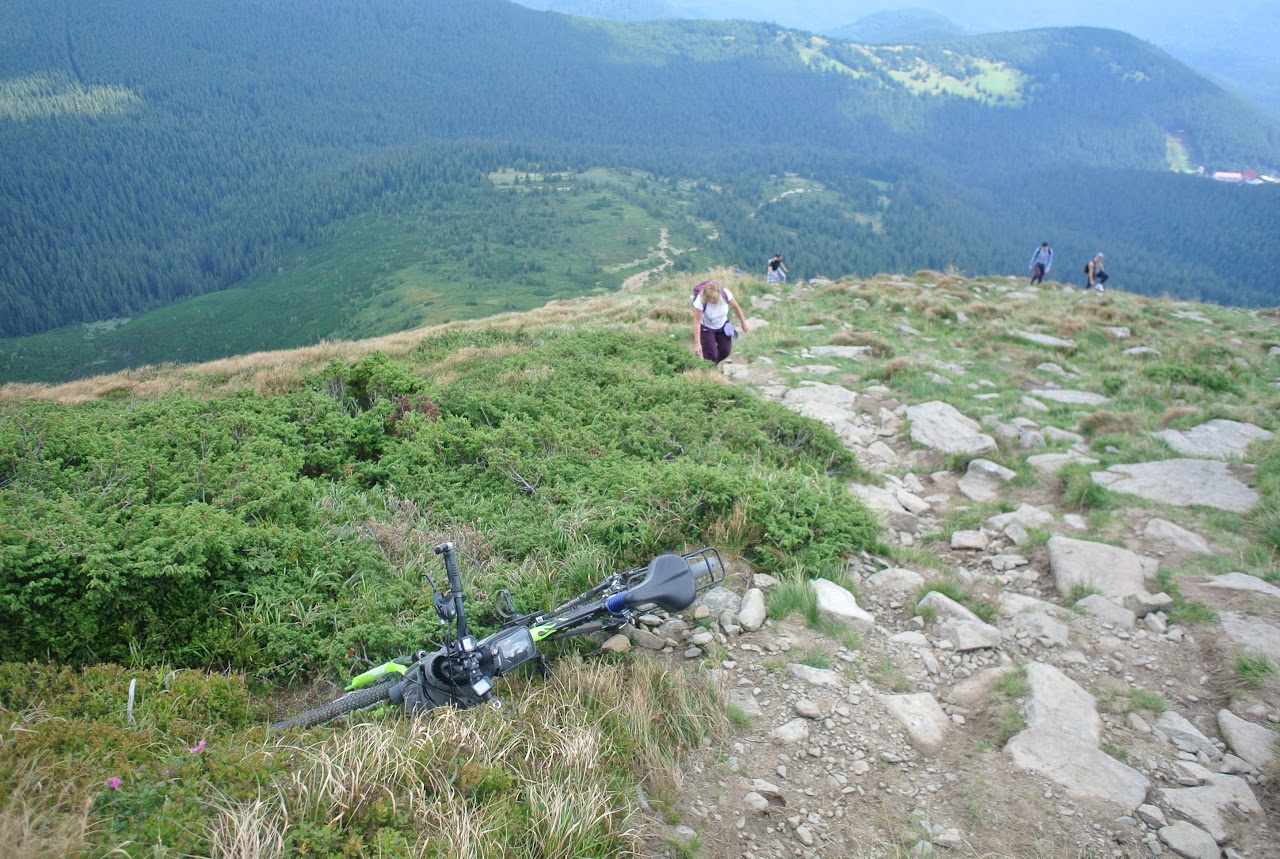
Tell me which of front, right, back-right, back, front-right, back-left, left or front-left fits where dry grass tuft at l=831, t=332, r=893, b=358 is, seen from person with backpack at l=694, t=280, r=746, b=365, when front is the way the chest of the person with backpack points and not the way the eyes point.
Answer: back-left

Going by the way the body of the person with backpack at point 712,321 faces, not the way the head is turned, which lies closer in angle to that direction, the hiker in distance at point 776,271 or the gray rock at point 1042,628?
the gray rock

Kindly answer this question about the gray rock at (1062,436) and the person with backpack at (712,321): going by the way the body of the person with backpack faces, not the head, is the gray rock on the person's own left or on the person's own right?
on the person's own left

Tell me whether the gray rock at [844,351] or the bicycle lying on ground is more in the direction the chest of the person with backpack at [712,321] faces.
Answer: the bicycle lying on ground

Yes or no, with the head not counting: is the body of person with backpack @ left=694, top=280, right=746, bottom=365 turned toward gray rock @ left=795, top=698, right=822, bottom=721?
yes

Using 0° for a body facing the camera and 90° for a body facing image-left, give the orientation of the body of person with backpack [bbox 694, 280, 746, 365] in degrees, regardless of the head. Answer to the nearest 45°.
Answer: approximately 0°

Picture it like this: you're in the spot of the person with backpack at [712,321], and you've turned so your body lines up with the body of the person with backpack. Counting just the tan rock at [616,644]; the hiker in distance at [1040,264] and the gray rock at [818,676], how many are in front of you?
2

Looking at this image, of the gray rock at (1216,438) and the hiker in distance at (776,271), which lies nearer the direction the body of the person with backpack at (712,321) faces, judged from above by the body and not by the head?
the gray rock

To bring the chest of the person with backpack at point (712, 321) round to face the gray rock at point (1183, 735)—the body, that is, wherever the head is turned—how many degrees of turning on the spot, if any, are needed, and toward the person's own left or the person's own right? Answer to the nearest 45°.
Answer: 0° — they already face it

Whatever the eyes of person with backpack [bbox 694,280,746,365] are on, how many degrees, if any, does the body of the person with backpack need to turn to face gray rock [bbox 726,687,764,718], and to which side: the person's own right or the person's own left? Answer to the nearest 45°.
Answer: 0° — they already face it
